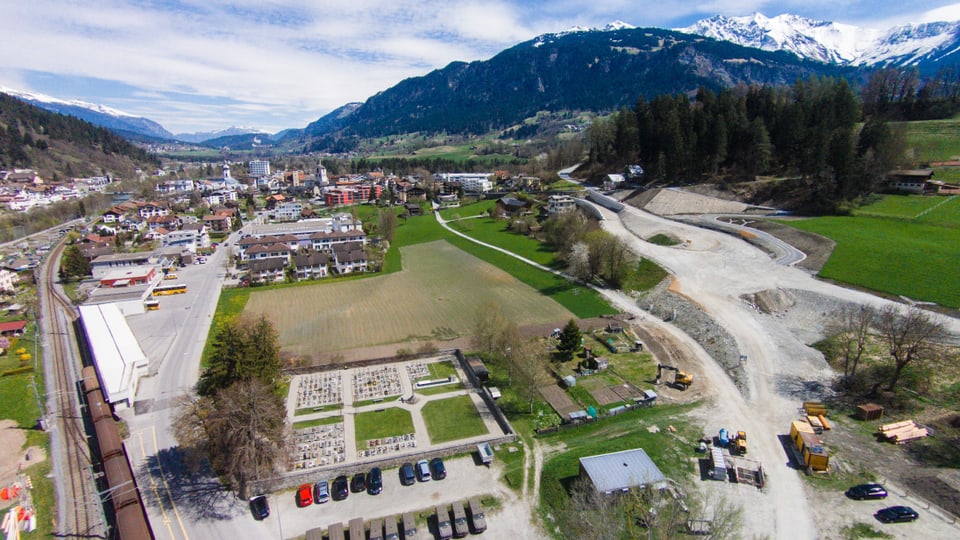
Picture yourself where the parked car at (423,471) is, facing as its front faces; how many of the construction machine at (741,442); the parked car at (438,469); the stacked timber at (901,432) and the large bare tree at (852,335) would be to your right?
4

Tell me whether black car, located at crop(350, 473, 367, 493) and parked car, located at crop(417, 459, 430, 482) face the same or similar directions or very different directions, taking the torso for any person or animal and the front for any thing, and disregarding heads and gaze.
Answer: same or similar directions

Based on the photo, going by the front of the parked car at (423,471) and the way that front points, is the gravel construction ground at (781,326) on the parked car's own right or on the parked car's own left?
on the parked car's own right

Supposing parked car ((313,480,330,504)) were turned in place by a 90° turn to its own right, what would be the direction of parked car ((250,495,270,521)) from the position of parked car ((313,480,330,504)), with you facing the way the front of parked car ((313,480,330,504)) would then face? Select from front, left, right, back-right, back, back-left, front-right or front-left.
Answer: back

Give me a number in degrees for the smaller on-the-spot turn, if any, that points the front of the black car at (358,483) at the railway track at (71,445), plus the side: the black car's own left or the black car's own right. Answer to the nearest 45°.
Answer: approximately 45° to the black car's own left

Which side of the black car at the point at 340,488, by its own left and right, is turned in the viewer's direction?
back

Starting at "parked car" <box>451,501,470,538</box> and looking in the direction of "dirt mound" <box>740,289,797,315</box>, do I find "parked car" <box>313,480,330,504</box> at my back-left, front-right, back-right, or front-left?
back-left

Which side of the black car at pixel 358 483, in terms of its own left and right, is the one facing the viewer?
back

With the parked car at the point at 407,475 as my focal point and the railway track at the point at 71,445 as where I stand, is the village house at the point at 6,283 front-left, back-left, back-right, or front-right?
back-left

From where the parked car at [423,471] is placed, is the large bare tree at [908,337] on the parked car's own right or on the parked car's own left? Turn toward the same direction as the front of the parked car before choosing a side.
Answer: on the parked car's own right

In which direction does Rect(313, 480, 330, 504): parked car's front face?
away from the camera

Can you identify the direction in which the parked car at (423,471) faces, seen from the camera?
facing away from the viewer

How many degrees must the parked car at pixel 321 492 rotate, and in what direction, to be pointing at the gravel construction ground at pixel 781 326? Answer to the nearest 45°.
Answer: approximately 90° to its right

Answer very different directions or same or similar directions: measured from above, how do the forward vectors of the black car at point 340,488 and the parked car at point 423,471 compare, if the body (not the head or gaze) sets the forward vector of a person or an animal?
same or similar directions

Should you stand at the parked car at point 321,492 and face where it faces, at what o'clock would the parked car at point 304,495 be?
the parked car at point 304,495 is roughly at 9 o'clock from the parked car at point 321,492.

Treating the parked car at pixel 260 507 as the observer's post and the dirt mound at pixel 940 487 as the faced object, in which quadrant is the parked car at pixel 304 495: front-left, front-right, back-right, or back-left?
front-left
